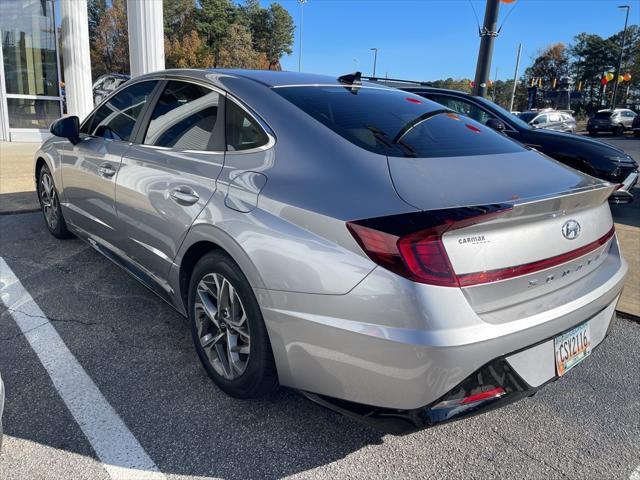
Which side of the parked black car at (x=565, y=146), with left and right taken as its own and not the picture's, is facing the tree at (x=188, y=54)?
back

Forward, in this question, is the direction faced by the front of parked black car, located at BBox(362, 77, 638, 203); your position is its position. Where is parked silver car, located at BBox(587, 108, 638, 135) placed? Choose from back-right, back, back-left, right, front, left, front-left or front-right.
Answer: back-left

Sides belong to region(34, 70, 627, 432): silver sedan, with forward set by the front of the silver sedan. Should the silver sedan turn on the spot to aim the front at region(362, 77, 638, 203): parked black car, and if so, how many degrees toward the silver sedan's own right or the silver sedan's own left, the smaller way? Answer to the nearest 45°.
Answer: approximately 90° to the silver sedan's own right

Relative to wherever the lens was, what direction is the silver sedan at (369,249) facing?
facing away from the viewer and to the left of the viewer

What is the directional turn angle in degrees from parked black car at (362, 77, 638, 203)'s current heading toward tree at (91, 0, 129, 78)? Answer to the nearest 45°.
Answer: approximately 180°

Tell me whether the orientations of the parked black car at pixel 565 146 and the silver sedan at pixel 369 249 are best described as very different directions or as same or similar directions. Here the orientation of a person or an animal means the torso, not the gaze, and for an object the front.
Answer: very different directions

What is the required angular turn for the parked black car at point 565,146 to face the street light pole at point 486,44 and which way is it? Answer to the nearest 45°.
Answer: approximately 135° to its left

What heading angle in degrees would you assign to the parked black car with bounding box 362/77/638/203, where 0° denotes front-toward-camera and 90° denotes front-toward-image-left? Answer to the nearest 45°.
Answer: approximately 315°
